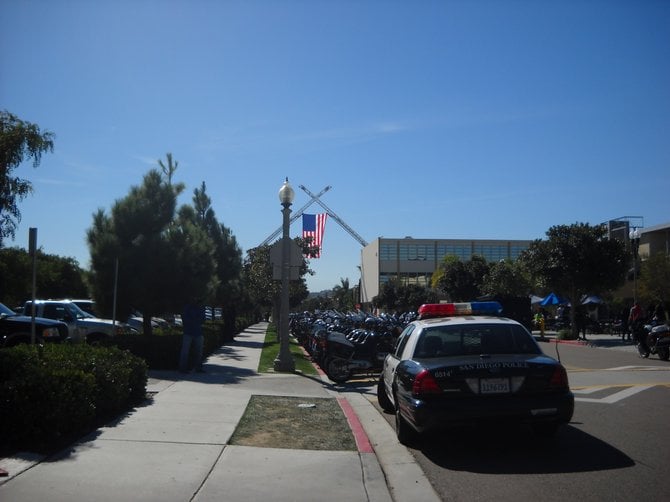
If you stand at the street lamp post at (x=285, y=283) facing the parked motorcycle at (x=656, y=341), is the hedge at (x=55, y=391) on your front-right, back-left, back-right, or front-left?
back-right
